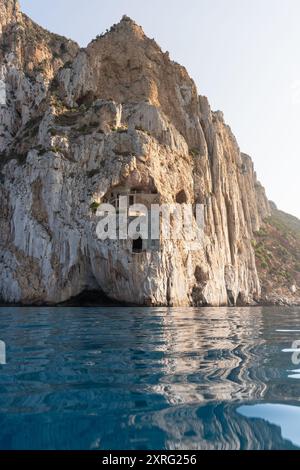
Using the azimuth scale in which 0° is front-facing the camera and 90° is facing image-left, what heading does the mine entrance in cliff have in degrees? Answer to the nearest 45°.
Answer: approximately 0°
